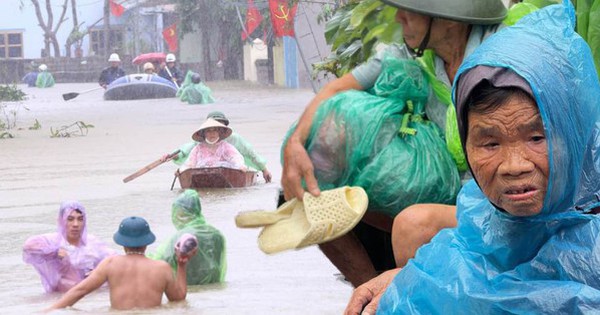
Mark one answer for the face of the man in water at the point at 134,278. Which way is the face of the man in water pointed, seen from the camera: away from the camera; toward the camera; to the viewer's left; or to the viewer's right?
away from the camera

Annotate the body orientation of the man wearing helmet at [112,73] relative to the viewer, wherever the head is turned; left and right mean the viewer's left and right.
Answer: facing the viewer

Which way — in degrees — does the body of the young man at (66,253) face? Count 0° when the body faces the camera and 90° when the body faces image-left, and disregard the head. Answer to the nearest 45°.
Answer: approximately 0°

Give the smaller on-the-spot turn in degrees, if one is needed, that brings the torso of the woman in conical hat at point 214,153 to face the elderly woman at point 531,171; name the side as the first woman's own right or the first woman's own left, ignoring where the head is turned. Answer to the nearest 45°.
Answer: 0° — they already face them

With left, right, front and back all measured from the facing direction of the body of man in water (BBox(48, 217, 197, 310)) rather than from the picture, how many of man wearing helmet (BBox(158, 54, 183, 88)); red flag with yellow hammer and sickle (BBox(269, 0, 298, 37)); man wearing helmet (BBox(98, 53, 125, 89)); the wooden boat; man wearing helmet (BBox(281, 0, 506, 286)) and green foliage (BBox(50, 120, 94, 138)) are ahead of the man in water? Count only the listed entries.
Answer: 5

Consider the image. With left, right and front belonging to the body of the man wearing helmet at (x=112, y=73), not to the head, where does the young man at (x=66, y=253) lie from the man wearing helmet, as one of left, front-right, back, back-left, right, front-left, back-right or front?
front

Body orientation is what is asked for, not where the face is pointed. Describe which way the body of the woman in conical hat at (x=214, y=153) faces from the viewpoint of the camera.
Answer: toward the camera

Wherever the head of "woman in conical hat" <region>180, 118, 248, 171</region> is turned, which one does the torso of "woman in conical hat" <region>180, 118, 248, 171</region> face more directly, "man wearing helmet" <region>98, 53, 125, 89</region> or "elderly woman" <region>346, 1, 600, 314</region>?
the elderly woman

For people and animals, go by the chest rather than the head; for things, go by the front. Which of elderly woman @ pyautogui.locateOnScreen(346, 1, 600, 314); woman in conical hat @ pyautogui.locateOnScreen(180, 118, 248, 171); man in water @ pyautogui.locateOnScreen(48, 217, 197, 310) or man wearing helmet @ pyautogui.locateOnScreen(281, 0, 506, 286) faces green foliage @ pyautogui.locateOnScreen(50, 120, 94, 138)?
the man in water

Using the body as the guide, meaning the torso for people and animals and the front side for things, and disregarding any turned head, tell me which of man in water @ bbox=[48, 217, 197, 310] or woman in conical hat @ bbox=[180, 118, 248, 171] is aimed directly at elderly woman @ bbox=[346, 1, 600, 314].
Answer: woman in conical hat @ bbox=[180, 118, 248, 171]

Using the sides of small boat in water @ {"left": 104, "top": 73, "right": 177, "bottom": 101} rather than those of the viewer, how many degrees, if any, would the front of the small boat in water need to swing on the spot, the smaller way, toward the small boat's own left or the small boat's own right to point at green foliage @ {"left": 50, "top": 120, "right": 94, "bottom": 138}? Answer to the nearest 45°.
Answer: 0° — it already faces it

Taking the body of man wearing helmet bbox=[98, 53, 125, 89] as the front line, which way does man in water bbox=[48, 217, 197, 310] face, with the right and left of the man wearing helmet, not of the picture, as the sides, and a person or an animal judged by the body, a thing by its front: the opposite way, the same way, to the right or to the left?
the opposite way

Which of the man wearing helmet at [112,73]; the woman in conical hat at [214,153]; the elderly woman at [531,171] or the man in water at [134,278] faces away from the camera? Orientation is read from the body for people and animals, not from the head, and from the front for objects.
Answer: the man in water

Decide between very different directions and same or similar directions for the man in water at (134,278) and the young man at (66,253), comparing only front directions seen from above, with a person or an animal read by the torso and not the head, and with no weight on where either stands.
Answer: very different directions
